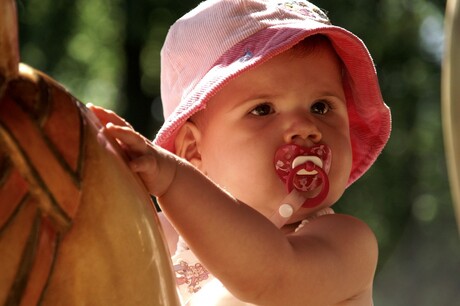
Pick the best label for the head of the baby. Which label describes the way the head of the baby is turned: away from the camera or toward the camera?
toward the camera

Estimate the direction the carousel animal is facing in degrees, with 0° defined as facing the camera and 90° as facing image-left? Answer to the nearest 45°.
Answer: approximately 90°

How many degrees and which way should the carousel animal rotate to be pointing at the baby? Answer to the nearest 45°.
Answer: approximately 135° to its right

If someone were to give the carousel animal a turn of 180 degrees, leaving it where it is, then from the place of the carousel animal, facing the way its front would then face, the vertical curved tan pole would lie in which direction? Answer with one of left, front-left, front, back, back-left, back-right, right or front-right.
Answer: front
